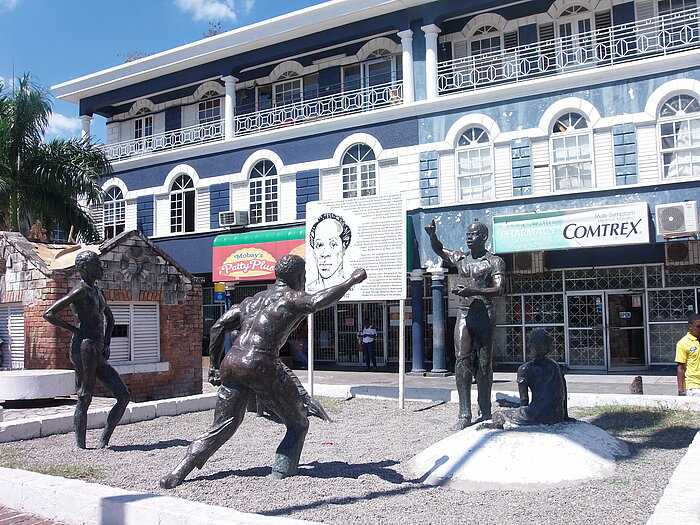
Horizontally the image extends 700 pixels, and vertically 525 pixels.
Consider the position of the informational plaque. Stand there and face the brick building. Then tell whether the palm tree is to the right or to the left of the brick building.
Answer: right

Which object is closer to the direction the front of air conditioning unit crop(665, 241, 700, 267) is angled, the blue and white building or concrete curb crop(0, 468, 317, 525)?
the concrete curb

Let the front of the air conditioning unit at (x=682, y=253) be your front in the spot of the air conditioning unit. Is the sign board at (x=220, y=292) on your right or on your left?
on your right

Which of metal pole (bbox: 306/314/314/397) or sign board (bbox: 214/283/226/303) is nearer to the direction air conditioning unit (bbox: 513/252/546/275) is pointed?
the metal pole

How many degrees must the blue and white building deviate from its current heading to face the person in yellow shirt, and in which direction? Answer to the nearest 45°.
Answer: approximately 45° to its left

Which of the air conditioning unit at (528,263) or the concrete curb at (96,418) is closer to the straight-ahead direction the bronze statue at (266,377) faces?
the air conditioning unit

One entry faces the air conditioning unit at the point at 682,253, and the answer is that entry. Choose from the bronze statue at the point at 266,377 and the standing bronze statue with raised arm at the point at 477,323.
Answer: the bronze statue

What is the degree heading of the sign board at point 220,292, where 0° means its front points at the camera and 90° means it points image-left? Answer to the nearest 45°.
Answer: approximately 0°

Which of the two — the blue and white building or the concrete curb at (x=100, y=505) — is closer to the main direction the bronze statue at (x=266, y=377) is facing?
the blue and white building

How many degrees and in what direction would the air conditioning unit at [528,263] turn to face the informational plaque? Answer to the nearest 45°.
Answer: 0° — it already faces it
